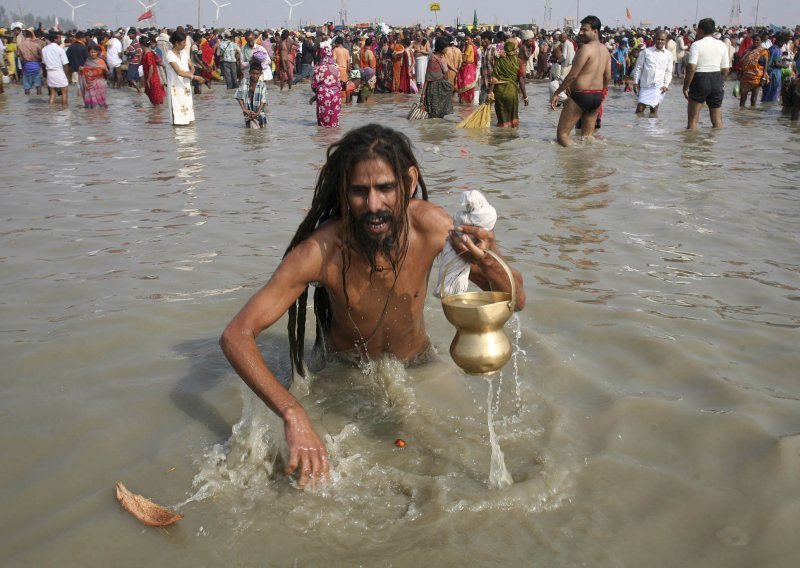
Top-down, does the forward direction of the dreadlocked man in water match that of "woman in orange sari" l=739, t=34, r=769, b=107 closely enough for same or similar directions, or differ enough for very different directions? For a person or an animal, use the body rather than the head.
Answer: same or similar directions

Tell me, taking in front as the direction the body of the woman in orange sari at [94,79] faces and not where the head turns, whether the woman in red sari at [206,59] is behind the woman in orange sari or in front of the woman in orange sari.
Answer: behind

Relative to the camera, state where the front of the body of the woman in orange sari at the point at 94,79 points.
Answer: toward the camera

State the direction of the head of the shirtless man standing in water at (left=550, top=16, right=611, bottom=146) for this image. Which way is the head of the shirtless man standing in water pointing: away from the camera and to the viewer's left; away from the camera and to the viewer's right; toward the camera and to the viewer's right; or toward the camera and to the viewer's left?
toward the camera and to the viewer's left

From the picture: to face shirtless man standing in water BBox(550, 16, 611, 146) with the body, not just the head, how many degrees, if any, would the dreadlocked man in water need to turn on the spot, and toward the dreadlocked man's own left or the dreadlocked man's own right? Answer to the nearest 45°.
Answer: approximately 180°

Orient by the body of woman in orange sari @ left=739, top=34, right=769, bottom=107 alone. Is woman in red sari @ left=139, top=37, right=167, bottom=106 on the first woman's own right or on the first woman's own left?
on the first woman's own right

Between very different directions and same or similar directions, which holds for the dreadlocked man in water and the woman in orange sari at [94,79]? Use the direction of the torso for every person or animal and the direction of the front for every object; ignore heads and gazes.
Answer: same or similar directions

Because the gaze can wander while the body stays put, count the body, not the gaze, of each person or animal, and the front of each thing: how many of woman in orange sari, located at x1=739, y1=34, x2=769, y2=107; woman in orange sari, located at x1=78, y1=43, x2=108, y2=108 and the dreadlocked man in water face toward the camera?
3

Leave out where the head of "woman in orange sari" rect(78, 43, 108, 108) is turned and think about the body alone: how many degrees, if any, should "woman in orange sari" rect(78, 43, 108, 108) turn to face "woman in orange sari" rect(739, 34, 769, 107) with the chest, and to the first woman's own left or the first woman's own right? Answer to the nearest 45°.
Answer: approximately 45° to the first woman's own left

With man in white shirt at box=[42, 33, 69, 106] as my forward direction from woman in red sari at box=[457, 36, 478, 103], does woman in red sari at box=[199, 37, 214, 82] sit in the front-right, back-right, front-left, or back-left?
front-right

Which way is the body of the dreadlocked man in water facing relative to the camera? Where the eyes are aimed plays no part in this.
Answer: toward the camera
